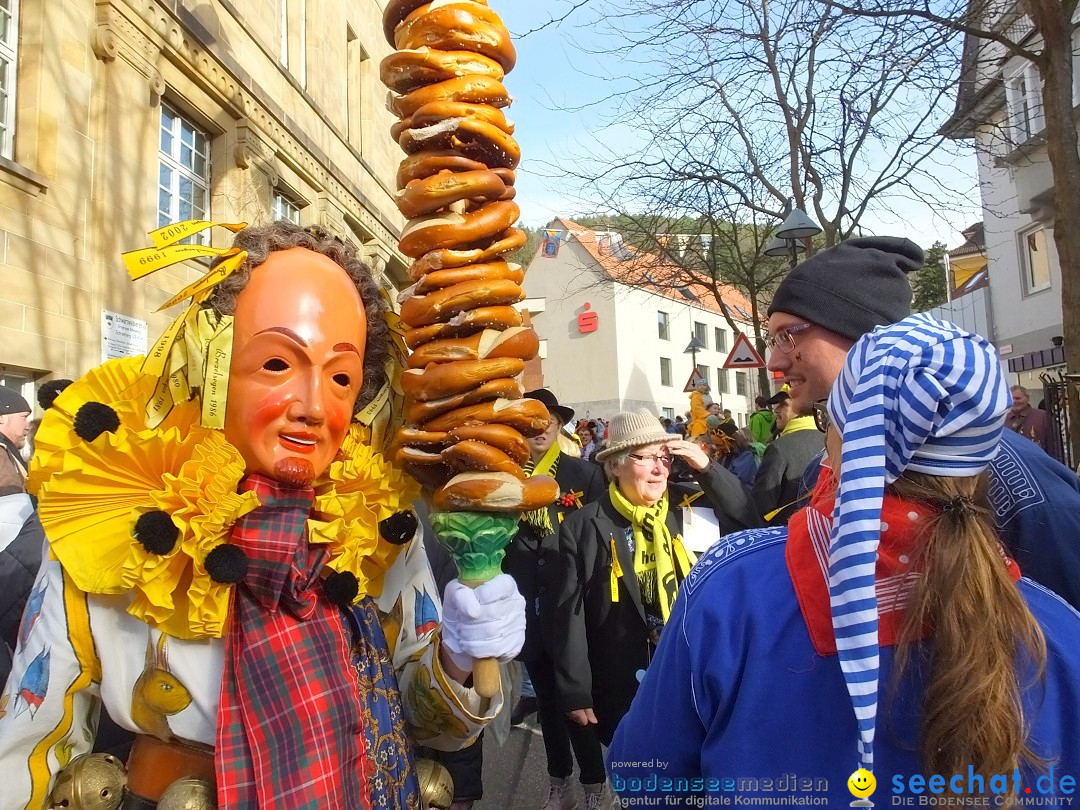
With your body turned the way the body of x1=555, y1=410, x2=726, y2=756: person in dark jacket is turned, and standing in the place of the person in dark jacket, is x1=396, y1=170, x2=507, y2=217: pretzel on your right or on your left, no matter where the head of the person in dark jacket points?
on your right

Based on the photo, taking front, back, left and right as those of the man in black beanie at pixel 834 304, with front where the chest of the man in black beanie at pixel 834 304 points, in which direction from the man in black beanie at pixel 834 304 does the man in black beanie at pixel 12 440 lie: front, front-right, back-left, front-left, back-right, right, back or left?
front

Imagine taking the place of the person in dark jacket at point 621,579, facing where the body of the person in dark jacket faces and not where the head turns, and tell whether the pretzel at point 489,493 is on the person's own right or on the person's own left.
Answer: on the person's own right

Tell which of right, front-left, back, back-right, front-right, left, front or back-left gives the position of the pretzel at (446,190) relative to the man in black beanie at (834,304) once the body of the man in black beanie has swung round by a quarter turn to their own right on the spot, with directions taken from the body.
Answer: back-left

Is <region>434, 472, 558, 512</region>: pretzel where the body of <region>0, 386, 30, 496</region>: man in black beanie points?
no

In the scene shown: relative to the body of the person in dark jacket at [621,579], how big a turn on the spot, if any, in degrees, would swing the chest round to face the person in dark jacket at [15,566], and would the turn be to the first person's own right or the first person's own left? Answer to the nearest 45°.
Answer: approximately 90° to the first person's own right

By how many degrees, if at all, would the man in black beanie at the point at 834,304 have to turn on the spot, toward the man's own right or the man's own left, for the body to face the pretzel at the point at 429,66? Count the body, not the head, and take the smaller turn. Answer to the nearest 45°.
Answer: approximately 45° to the man's own left

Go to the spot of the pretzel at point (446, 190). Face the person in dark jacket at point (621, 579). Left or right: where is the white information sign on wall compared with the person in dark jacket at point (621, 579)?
left

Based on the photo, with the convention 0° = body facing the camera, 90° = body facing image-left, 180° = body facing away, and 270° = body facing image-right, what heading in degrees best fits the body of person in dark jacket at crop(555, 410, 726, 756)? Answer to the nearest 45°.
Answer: approximately 315°

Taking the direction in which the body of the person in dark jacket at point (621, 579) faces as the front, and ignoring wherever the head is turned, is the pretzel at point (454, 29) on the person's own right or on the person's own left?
on the person's own right

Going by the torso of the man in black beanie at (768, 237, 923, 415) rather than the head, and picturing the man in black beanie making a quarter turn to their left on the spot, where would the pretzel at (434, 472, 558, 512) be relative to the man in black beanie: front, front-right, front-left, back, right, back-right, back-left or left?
front-right

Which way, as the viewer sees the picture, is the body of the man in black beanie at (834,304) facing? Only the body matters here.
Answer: to the viewer's left

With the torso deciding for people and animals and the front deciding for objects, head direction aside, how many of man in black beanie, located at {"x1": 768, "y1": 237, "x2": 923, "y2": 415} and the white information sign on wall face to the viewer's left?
1
